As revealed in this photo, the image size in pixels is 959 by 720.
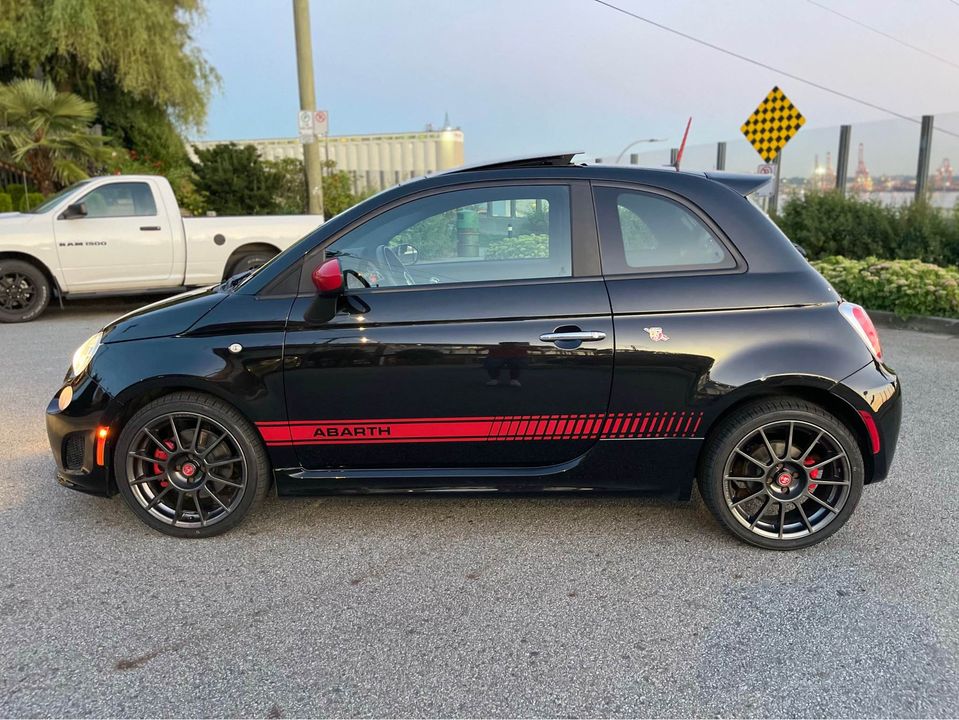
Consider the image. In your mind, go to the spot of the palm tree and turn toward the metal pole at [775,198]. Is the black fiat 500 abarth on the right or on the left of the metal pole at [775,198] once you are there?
right

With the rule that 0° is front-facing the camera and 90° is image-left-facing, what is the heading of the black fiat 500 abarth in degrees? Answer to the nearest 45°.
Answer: approximately 90°

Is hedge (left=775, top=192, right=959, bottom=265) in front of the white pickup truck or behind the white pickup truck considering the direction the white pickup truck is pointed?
behind

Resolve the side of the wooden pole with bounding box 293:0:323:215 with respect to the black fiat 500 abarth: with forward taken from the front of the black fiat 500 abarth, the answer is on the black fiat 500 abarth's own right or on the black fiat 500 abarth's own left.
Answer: on the black fiat 500 abarth's own right

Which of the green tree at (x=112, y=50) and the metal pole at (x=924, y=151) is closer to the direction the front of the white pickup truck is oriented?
the green tree

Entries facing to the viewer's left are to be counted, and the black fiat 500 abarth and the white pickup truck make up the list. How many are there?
2

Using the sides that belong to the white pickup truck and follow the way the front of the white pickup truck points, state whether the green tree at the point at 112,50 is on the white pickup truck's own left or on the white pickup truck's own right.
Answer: on the white pickup truck's own right

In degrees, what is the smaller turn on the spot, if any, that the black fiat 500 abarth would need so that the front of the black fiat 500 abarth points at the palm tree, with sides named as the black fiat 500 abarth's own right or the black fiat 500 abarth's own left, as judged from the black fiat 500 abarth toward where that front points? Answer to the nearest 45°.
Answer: approximately 45° to the black fiat 500 abarth's own right

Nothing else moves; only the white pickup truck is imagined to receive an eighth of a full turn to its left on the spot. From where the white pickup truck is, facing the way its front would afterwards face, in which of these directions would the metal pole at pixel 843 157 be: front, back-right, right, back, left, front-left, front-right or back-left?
back-left

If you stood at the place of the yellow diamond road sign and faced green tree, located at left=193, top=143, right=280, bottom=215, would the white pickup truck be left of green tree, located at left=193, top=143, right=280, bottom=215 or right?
left

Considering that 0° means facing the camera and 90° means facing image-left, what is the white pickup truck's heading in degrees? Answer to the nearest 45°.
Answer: approximately 90°

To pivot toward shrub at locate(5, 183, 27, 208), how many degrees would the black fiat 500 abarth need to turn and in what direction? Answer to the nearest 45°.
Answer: approximately 45° to its right

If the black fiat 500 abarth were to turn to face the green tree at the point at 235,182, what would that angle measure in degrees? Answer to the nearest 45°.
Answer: approximately 90° to its right

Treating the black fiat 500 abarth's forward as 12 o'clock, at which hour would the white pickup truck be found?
The white pickup truck is roughly at 2 o'clock from the black fiat 500 abarth.
